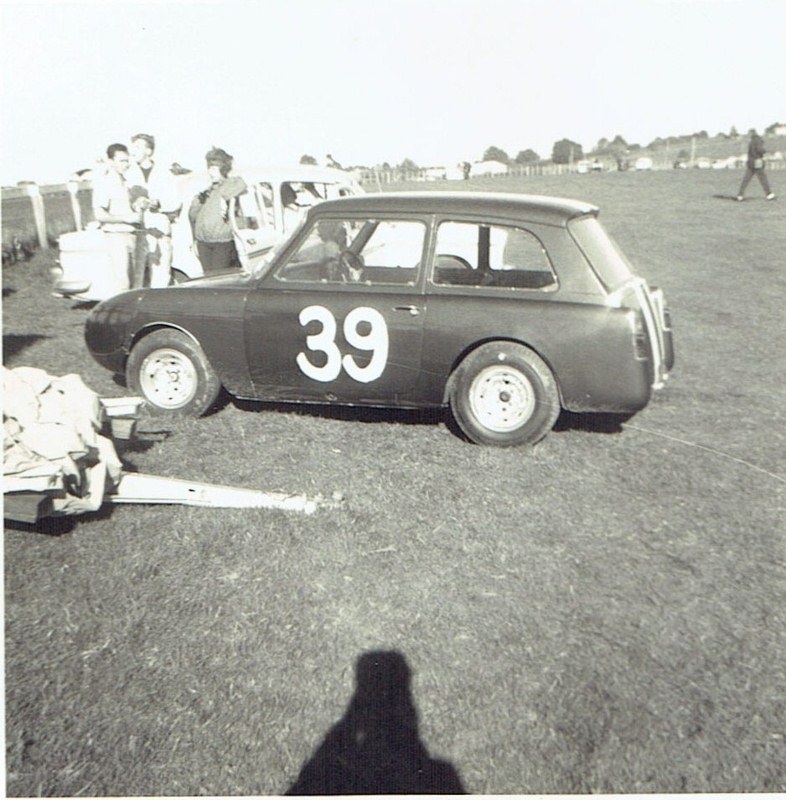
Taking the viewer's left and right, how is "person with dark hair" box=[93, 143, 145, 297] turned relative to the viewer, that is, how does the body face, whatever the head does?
facing the viewer and to the right of the viewer

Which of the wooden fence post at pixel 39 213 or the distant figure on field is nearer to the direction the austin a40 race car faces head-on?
the wooden fence post

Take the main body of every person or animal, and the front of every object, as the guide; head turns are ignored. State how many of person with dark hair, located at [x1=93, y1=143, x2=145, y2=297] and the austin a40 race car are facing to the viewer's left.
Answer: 1

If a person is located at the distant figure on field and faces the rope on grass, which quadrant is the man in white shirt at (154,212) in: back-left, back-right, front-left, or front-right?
front-right

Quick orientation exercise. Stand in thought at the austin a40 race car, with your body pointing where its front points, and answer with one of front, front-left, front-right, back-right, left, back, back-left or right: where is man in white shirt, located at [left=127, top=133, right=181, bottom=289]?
front-right

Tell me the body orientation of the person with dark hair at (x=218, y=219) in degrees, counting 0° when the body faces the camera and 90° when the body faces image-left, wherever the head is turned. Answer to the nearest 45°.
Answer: approximately 45°

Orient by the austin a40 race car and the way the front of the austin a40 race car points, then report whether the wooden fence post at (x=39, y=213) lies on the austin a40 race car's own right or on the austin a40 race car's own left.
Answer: on the austin a40 race car's own right

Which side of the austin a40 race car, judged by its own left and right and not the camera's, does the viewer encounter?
left

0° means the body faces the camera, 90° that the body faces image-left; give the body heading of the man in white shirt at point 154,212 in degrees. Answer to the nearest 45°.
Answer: approximately 45°

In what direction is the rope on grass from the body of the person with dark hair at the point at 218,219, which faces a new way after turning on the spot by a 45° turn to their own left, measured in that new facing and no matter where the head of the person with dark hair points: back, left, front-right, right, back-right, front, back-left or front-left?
front-left

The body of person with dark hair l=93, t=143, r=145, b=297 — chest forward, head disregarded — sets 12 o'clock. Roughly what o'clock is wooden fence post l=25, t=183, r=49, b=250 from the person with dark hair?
The wooden fence post is roughly at 7 o'clock from the person with dark hair.
